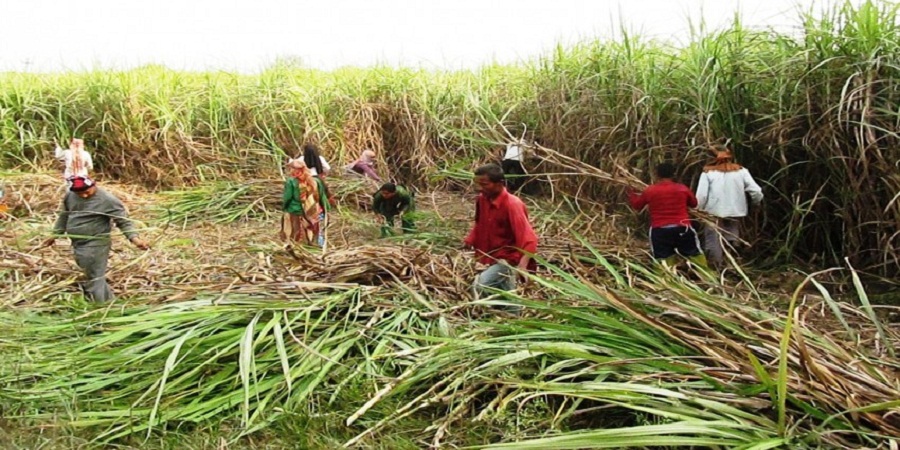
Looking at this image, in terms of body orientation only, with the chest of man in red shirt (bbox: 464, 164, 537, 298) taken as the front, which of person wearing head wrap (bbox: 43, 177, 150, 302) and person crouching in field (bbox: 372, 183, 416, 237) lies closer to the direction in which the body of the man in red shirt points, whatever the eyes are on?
the person wearing head wrap

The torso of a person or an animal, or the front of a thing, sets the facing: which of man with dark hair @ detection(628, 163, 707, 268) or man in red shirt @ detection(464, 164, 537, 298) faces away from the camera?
the man with dark hair

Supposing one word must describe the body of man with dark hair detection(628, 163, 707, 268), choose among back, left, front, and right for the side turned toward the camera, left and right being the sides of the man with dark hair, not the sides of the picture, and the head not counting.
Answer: back

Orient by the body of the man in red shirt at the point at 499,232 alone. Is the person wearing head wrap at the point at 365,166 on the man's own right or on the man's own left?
on the man's own right

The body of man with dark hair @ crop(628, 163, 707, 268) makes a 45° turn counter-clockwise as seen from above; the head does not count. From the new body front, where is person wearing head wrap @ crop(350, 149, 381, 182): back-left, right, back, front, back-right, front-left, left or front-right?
front

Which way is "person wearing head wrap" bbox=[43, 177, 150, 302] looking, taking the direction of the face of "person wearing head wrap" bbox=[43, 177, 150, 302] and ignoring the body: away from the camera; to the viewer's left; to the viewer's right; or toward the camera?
toward the camera

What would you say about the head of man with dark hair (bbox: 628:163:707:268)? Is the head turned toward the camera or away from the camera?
away from the camera

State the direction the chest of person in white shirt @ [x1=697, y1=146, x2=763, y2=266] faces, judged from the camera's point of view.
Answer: away from the camera

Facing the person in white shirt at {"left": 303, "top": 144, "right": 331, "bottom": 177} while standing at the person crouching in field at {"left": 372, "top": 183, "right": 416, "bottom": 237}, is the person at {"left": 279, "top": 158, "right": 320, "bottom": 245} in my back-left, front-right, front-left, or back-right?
front-left

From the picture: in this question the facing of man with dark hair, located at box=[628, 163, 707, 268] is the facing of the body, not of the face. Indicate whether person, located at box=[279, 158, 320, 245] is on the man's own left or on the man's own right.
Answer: on the man's own left

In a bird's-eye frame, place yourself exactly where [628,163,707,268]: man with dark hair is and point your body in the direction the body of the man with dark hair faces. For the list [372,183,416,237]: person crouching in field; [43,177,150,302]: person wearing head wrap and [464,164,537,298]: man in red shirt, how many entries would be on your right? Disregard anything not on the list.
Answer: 0

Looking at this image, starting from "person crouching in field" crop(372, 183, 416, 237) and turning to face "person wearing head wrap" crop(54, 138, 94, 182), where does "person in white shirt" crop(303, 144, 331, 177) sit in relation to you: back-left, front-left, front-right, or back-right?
front-right
